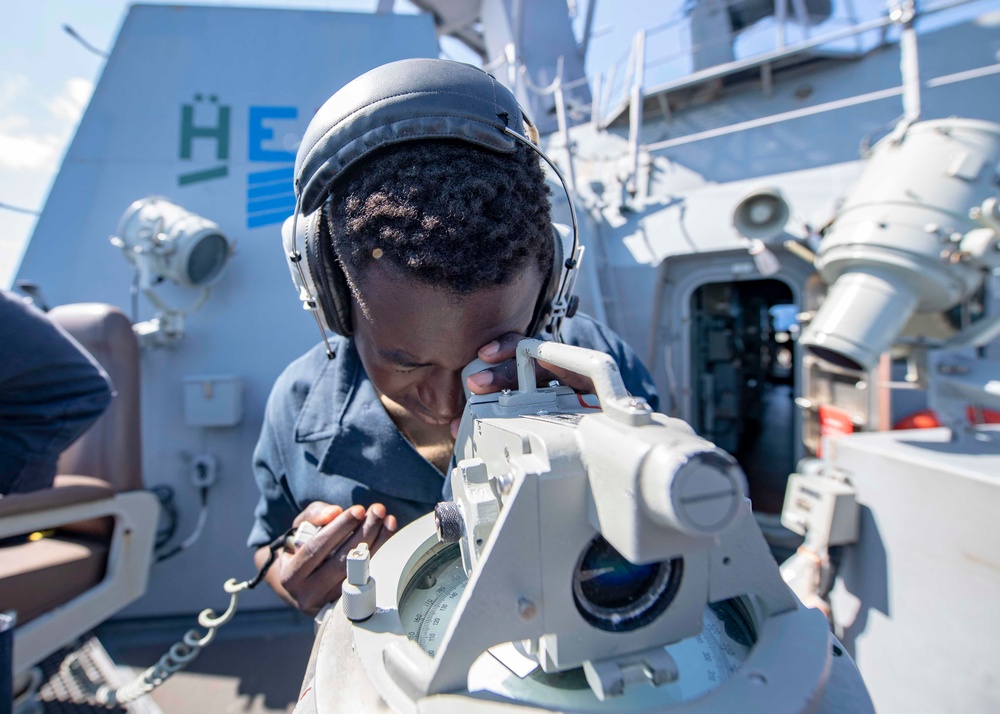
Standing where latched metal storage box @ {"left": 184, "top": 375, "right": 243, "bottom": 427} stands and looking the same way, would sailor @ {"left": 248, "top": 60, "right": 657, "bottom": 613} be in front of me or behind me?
in front

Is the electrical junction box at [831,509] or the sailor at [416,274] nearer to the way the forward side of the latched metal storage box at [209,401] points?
the sailor

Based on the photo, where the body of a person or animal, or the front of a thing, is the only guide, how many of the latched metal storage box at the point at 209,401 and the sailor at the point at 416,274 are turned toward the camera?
2

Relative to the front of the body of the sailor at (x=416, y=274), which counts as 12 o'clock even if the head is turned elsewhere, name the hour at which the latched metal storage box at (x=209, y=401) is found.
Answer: The latched metal storage box is roughly at 5 o'clock from the sailor.

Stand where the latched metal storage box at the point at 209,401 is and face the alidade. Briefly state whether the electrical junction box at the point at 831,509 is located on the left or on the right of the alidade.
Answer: left

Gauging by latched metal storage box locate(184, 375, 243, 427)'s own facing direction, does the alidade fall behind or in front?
in front
